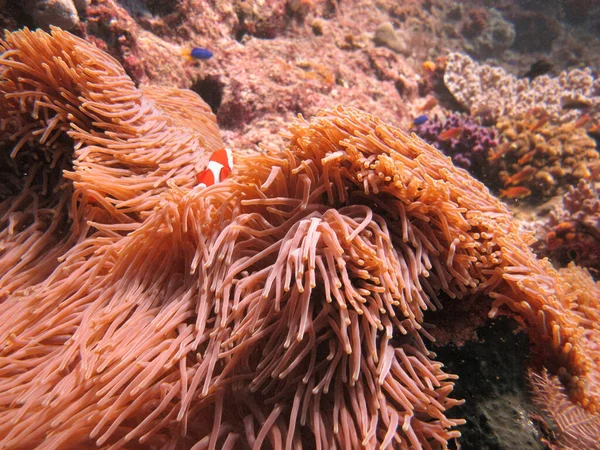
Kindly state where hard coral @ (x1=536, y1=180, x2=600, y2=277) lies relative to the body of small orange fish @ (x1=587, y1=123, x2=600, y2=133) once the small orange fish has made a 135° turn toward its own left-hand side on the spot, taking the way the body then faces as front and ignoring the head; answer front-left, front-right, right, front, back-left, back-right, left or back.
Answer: back-left

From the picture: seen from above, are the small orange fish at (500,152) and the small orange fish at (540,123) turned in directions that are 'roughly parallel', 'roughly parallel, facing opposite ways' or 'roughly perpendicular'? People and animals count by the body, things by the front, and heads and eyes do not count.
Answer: roughly parallel

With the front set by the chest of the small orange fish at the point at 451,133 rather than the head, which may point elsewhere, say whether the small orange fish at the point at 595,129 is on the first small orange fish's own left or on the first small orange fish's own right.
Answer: on the first small orange fish's own right

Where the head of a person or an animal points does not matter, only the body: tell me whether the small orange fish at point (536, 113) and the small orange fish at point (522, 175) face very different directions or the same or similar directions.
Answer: same or similar directions

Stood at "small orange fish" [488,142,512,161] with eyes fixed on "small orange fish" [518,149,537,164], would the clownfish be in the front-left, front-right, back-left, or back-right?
back-right
